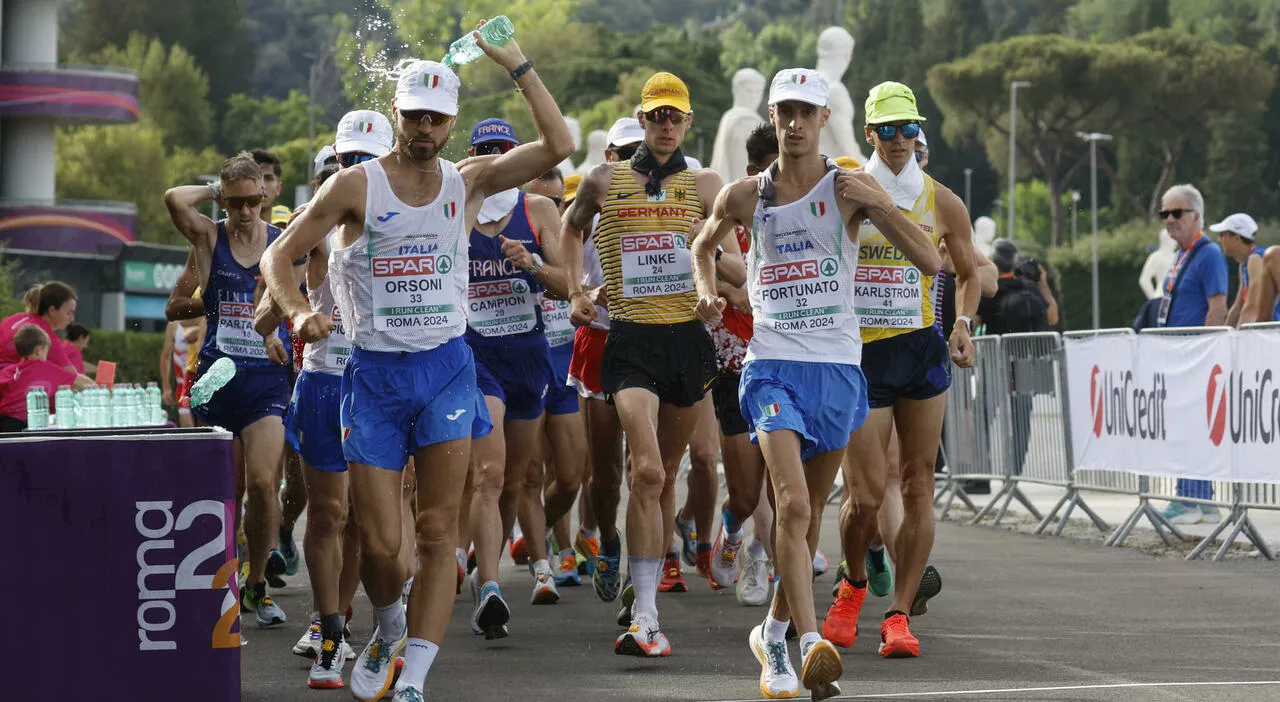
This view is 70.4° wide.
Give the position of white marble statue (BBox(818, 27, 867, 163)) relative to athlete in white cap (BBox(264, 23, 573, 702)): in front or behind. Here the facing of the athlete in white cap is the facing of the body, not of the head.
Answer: behind

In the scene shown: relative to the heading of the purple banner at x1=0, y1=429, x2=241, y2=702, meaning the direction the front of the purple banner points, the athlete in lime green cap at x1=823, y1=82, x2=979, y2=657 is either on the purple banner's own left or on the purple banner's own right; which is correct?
on the purple banner's own left

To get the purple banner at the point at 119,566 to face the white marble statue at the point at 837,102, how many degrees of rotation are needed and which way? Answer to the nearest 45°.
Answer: approximately 135° to its left

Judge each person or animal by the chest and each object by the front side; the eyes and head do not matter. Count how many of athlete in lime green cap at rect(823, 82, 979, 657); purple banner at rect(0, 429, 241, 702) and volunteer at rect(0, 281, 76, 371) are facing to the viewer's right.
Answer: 1

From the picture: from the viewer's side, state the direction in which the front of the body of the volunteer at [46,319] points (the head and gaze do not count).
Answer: to the viewer's right

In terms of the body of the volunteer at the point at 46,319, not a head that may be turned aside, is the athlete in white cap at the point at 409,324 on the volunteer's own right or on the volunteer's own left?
on the volunteer's own right
